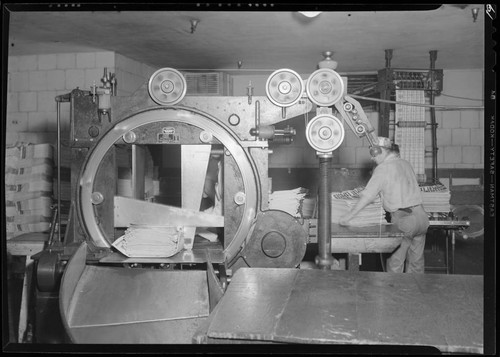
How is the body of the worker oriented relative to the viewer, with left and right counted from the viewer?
facing away from the viewer and to the left of the viewer

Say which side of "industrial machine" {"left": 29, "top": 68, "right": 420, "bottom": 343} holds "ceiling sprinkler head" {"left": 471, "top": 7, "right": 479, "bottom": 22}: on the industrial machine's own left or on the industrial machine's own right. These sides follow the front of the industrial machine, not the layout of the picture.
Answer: on the industrial machine's own left

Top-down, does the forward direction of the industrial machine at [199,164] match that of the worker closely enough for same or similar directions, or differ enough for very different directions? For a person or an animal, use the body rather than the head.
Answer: very different directions

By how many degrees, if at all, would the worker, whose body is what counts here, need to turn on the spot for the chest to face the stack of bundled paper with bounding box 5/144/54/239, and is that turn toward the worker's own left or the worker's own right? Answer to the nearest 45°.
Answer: approximately 45° to the worker's own left

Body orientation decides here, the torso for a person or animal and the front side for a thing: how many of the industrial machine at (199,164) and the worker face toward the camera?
1

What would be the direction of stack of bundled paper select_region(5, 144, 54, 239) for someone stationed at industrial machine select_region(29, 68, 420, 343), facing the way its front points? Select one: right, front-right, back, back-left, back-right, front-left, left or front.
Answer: back-right

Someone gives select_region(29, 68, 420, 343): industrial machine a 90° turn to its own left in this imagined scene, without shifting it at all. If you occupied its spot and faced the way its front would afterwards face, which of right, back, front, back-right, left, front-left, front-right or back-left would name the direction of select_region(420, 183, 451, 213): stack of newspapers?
front-left

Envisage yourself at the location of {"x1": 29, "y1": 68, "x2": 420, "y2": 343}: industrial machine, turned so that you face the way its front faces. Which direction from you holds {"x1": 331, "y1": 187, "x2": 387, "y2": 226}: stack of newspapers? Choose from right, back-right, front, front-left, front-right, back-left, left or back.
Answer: back-left
